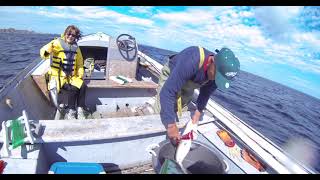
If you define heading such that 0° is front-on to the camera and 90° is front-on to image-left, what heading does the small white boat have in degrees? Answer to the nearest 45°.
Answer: approximately 180°

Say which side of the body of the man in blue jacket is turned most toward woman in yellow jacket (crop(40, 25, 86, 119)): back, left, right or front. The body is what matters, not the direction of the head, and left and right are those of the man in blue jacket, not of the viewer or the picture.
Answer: back

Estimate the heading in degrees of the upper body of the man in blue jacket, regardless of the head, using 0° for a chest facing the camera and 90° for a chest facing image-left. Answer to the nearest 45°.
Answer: approximately 315°
